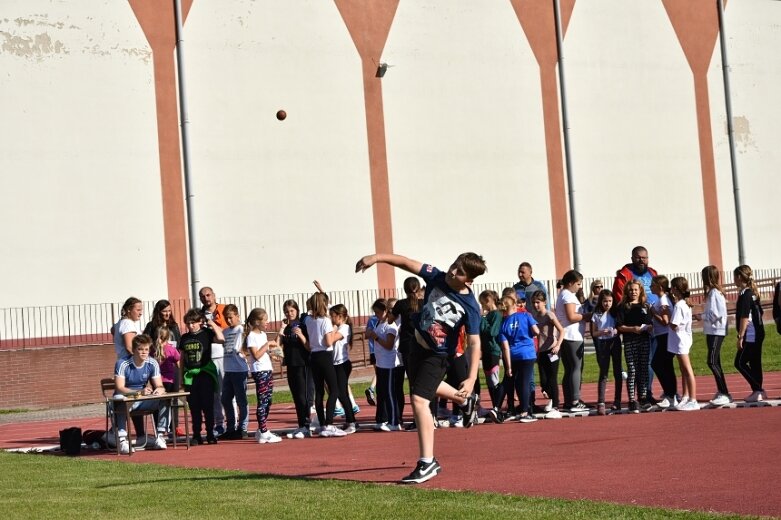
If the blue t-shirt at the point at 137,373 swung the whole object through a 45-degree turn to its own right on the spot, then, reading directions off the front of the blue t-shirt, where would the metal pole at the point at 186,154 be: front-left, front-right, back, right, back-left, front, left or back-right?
back-right

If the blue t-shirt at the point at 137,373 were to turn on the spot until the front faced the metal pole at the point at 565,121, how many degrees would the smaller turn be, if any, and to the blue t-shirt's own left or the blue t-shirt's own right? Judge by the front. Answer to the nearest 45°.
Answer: approximately 135° to the blue t-shirt's own left

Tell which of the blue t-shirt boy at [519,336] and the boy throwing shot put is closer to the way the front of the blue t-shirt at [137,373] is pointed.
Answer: the boy throwing shot put

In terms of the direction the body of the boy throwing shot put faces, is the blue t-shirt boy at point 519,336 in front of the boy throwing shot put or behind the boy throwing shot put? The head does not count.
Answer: behind

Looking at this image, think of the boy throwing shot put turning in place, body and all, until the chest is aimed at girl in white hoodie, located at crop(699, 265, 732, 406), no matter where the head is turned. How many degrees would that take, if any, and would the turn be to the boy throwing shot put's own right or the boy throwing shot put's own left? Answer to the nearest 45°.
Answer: approximately 180°

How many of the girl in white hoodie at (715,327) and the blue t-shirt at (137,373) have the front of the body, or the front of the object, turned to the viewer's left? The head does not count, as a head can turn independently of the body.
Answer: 1

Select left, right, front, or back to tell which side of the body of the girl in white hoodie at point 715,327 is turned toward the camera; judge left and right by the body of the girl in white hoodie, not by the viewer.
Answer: left

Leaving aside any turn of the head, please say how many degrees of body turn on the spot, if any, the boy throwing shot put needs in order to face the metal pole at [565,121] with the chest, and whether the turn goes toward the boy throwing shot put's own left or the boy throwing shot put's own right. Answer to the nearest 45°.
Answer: approximately 135° to the boy throwing shot put's own right

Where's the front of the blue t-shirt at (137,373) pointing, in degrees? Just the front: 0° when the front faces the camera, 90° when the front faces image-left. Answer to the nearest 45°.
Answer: approximately 0°
